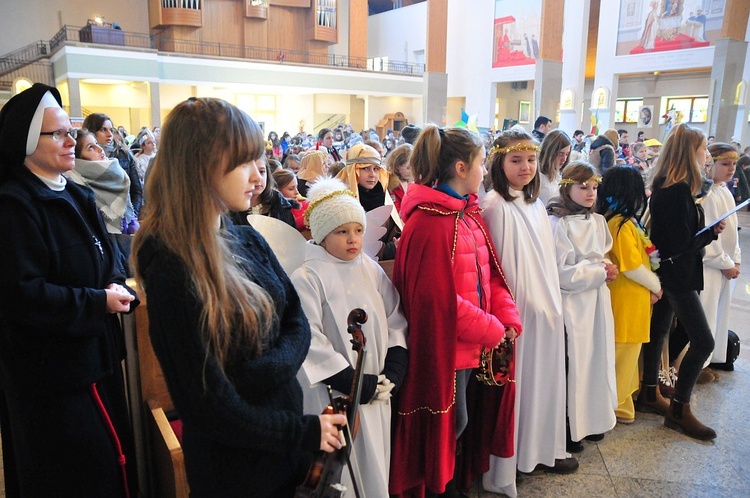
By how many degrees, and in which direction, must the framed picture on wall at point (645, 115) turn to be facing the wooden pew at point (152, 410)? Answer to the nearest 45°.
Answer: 0° — it already faces it

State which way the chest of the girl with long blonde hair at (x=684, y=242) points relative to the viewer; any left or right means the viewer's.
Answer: facing to the right of the viewer

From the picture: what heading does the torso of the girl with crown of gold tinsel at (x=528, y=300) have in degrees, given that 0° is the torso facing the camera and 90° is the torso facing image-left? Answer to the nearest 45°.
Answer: approximately 315°

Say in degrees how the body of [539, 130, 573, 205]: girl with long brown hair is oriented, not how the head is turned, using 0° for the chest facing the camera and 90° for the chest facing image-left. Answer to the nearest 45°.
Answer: approximately 315°

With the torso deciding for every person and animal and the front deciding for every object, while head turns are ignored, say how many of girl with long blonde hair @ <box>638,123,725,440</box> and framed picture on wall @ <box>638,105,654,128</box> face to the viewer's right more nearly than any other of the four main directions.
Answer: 1
